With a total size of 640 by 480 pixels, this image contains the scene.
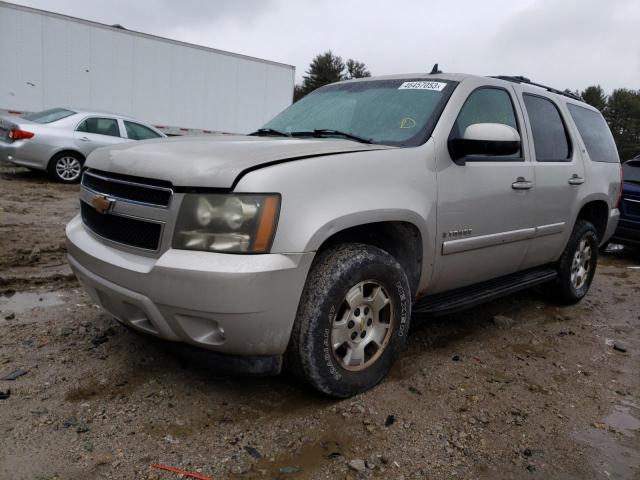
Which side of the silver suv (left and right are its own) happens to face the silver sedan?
right

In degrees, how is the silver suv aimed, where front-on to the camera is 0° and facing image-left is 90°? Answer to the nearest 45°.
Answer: approximately 45°

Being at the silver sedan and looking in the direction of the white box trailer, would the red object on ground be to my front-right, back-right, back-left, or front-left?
back-right

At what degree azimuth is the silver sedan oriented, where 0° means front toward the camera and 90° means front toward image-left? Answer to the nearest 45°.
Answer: approximately 225°

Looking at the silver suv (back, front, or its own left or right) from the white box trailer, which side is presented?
right

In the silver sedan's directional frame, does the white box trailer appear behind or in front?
in front

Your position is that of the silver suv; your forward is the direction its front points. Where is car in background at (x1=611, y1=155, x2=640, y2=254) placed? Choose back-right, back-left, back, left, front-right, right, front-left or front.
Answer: back
